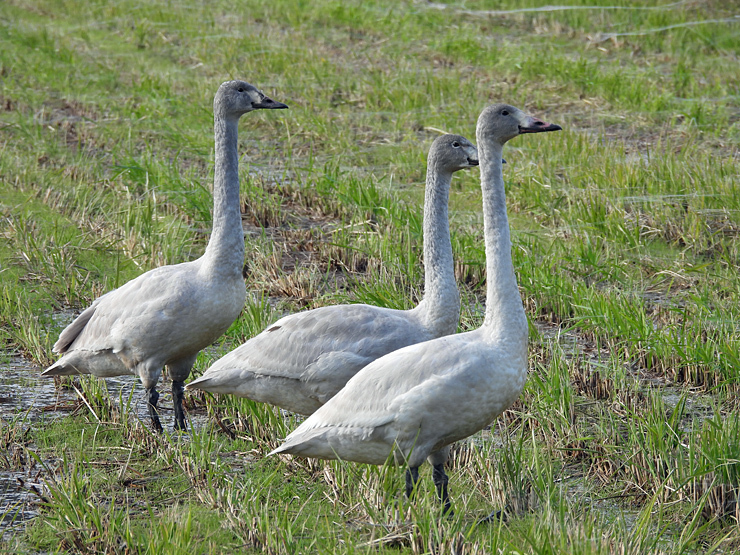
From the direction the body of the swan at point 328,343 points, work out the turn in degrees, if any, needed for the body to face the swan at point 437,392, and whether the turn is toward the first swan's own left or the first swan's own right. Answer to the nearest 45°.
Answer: approximately 45° to the first swan's own right

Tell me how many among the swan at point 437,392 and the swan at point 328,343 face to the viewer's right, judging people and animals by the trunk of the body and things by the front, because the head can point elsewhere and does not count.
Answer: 2

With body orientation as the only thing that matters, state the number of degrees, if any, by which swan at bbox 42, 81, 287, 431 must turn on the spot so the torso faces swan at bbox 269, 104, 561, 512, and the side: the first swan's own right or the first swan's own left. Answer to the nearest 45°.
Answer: approximately 45° to the first swan's own right

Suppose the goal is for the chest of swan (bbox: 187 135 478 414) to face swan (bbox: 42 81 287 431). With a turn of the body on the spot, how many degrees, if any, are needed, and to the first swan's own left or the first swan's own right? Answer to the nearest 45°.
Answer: approximately 135° to the first swan's own left

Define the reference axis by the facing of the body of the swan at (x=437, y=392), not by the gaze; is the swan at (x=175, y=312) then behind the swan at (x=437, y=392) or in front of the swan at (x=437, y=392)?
behind

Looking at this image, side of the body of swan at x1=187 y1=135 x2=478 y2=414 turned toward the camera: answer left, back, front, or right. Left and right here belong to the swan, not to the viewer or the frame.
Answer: right

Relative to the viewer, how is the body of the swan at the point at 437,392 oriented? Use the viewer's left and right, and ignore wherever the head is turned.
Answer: facing to the right of the viewer

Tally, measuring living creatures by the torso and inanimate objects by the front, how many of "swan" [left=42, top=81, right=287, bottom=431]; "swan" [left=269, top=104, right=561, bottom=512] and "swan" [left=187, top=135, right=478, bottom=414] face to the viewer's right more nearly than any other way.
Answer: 3

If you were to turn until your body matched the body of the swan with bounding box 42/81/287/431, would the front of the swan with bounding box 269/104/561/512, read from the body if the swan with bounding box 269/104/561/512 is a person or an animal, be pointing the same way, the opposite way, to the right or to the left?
the same way

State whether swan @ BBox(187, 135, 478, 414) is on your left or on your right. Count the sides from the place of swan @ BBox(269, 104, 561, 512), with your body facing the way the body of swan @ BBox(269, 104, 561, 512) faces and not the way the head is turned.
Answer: on your left

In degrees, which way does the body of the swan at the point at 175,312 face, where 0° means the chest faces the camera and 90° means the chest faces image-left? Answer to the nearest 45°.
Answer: approximately 270°

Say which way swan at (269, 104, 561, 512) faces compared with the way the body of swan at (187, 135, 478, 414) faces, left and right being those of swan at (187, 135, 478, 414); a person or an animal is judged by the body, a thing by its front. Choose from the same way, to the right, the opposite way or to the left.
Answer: the same way
